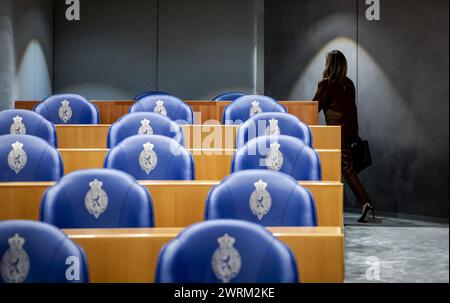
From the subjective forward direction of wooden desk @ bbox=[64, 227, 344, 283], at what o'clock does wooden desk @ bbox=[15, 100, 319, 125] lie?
wooden desk @ bbox=[15, 100, 319, 125] is roughly at 6 o'clock from wooden desk @ bbox=[64, 227, 344, 283].

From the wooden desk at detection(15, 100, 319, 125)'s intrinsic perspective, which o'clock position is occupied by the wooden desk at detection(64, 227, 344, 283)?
the wooden desk at detection(64, 227, 344, 283) is roughly at 12 o'clock from the wooden desk at detection(15, 100, 319, 125).

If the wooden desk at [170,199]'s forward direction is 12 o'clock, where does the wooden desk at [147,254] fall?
the wooden desk at [147,254] is roughly at 12 o'clock from the wooden desk at [170,199].

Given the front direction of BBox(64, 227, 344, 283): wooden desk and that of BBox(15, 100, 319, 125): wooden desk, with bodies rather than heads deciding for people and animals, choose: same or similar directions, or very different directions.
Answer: same or similar directions

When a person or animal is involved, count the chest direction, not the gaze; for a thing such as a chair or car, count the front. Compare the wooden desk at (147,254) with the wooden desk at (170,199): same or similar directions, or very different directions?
same or similar directions

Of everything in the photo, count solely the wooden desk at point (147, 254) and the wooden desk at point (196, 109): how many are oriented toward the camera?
2

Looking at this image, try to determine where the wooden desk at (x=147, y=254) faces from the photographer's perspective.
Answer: facing the viewer

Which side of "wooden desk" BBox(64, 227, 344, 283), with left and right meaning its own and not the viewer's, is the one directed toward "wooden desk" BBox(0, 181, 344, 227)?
back

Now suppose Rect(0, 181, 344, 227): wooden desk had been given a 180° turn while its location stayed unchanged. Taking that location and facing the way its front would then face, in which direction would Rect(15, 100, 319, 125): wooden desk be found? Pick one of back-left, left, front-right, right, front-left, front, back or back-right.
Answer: front

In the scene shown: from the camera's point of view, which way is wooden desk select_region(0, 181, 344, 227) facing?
toward the camera
